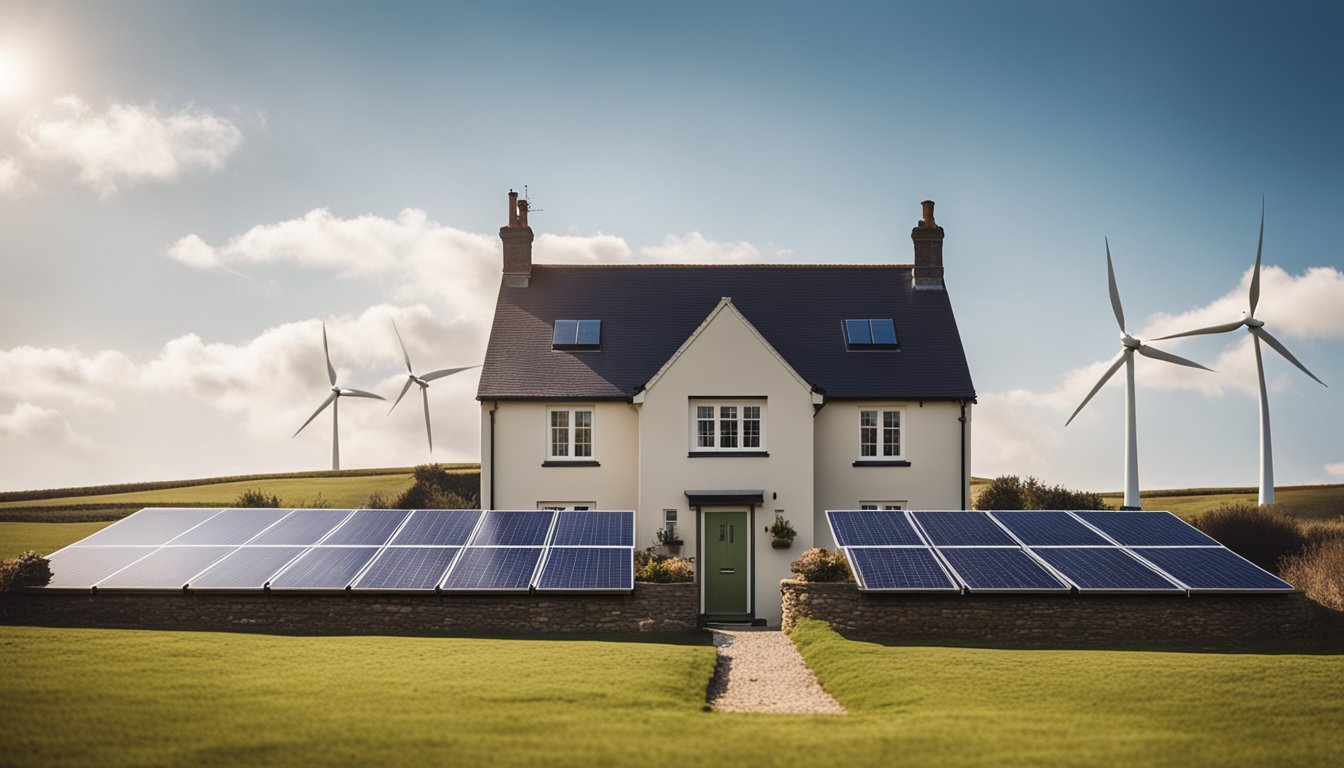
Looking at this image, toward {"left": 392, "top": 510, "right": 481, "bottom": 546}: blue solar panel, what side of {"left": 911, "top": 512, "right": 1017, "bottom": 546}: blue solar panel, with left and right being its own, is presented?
right

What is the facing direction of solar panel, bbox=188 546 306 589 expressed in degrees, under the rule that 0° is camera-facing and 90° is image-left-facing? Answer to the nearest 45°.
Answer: approximately 0°

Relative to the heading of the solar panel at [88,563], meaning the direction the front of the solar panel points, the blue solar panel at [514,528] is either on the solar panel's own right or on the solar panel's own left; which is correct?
on the solar panel's own left

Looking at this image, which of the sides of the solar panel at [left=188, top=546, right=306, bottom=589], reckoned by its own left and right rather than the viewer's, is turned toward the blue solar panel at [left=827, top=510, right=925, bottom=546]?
left

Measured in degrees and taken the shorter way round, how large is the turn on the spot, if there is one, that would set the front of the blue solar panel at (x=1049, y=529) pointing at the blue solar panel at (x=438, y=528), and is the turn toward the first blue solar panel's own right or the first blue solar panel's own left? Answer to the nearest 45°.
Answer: approximately 90° to the first blue solar panel's own right

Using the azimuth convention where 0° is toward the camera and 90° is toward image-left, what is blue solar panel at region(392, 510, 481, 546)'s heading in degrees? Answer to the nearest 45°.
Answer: approximately 0°

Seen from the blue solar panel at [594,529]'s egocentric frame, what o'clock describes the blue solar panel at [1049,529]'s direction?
the blue solar panel at [1049,529] is roughly at 9 o'clock from the blue solar panel at [594,529].

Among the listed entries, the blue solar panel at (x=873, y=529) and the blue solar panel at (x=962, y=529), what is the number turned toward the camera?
2
